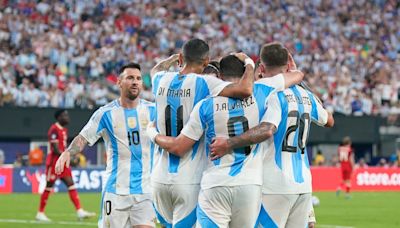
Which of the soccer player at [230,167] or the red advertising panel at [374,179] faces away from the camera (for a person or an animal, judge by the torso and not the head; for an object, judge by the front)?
the soccer player

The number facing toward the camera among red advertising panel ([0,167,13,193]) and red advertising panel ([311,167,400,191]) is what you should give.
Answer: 2

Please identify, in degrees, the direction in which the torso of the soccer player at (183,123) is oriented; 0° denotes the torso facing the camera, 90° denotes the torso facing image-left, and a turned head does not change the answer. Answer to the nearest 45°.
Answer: approximately 225°

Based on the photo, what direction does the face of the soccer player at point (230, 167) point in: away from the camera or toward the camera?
away from the camera

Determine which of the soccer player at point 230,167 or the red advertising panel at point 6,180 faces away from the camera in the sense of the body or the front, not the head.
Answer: the soccer player

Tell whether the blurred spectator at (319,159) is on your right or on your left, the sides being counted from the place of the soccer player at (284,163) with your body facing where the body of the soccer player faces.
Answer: on your right

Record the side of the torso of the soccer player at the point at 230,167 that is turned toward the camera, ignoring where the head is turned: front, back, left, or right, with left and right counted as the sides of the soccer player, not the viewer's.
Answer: back

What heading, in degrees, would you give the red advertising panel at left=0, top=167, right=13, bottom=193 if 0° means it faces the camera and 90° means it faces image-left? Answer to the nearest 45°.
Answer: approximately 0°

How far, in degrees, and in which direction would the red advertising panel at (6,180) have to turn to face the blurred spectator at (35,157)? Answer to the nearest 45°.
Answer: approximately 135° to its left
